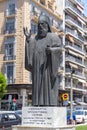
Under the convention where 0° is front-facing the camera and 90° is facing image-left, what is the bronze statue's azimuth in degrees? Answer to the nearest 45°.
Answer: approximately 45°

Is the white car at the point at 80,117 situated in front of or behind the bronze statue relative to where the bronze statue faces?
behind

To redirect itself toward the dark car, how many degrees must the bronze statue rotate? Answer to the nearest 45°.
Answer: approximately 135° to its right
